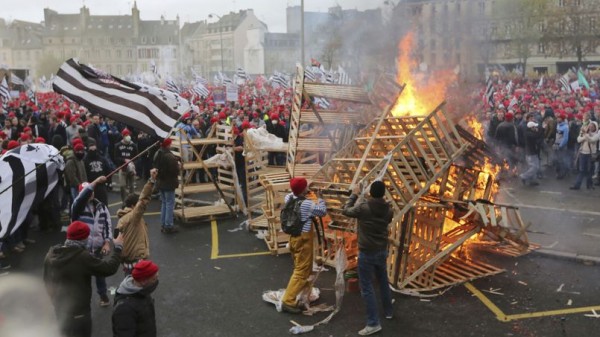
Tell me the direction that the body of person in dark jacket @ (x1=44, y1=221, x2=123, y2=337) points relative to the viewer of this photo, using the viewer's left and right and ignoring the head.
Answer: facing away from the viewer and to the right of the viewer

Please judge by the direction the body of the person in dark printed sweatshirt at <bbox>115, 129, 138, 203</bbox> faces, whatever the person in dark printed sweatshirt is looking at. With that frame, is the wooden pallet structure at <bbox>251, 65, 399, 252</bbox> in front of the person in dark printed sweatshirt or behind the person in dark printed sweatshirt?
in front

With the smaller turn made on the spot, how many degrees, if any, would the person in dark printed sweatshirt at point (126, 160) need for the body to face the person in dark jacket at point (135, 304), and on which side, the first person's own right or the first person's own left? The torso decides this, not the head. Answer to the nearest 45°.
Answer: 0° — they already face them

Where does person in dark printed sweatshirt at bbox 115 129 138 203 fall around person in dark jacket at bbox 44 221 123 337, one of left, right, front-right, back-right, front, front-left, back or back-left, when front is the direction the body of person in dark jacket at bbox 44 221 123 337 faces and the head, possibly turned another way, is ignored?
front-left

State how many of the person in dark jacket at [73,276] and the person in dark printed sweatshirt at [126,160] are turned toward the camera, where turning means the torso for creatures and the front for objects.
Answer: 1

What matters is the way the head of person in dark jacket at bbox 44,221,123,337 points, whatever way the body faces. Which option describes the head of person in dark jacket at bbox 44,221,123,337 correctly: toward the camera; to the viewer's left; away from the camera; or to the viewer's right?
away from the camera

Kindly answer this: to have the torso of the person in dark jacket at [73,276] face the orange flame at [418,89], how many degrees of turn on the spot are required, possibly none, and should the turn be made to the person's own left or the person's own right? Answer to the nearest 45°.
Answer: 0° — they already face it

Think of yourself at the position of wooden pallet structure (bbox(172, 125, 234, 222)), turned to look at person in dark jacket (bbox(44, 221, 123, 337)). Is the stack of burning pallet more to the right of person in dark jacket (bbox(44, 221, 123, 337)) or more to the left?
left
